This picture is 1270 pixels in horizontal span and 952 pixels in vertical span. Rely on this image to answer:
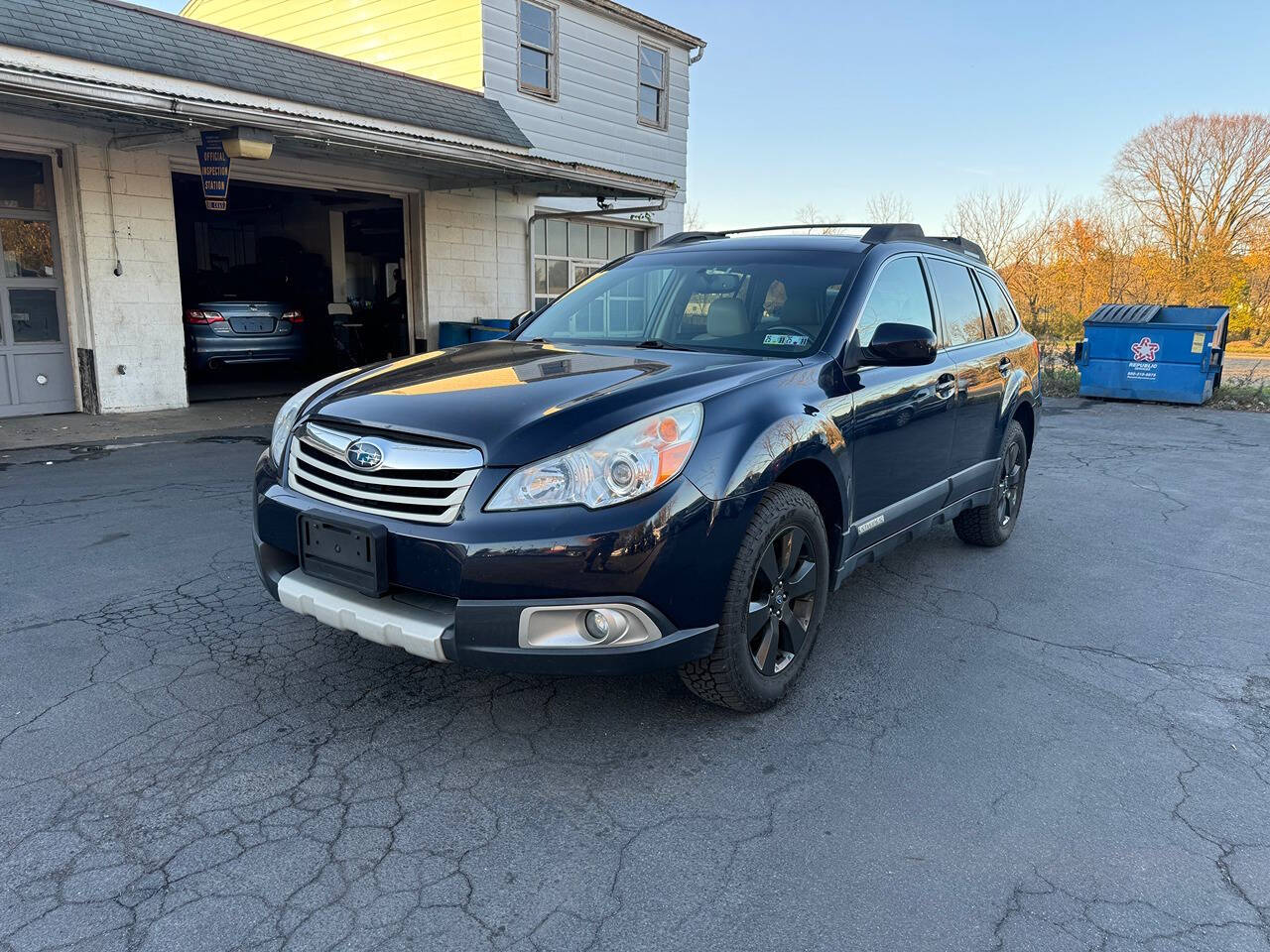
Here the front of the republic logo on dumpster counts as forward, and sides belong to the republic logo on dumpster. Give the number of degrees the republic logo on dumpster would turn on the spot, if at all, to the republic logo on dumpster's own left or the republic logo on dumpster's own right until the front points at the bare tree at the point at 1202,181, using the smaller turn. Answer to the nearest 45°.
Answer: approximately 180°

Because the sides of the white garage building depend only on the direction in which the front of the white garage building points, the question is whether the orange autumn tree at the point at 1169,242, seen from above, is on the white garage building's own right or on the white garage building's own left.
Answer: on the white garage building's own left

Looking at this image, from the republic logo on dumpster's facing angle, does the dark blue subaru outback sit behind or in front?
in front

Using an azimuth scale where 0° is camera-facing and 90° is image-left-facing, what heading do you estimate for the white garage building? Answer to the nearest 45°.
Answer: approximately 315°

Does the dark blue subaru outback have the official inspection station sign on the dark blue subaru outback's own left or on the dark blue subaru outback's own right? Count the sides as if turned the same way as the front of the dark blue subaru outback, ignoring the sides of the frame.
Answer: on the dark blue subaru outback's own right

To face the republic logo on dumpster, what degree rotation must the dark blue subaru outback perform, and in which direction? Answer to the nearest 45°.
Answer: approximately 180°

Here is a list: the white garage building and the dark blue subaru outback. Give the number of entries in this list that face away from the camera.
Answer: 0

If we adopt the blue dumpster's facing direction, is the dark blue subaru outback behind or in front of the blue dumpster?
in front

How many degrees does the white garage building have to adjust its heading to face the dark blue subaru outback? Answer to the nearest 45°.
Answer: approximately 45° to its right

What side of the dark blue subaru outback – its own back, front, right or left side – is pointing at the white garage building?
right

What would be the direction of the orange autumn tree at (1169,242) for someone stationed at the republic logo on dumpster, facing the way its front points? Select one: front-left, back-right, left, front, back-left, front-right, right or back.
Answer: back

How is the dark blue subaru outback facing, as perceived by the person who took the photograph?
facing the viewer and to the left of the viewer

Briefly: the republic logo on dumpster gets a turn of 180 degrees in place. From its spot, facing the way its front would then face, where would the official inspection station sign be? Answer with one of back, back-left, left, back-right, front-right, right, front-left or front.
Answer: back-left

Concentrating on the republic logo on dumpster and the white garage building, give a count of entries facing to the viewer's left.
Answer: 0

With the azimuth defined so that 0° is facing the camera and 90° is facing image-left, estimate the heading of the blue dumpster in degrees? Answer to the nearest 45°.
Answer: approximately 0°
